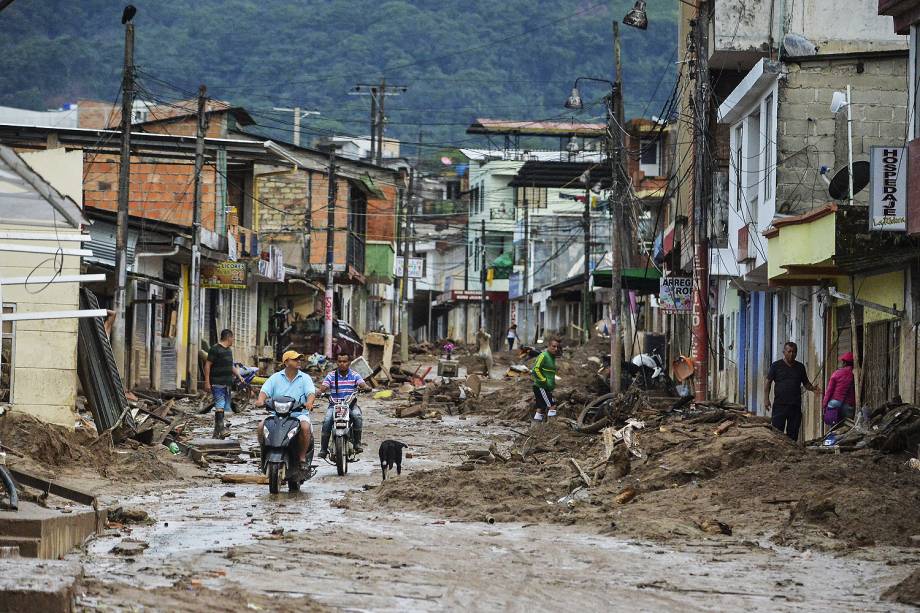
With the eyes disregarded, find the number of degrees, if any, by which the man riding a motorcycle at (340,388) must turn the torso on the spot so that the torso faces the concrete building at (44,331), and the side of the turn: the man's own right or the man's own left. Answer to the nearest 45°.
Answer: approximately 90° to the man's own right

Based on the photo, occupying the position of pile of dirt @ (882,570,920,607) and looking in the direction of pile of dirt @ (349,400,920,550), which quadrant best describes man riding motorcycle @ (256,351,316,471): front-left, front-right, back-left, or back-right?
front-left

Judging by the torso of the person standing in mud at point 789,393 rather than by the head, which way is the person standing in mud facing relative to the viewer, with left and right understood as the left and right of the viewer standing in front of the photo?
facing the viewer

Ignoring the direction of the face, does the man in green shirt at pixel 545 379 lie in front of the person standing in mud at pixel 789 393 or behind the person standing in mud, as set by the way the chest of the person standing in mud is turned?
behind

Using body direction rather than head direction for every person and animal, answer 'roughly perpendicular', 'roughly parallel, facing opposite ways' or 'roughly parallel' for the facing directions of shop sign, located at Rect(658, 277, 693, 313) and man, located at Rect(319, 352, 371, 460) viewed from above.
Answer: roughly parallel

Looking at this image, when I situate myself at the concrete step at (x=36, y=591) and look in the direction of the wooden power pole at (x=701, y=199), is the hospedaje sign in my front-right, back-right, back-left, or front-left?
front-right

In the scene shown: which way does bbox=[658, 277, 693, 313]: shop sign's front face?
toward the camera

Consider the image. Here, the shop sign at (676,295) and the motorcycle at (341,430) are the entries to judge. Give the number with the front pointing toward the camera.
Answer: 2

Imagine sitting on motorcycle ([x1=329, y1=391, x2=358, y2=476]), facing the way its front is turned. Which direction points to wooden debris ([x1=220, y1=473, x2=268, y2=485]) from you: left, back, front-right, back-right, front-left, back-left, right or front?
front-right

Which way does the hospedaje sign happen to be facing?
toward the camera

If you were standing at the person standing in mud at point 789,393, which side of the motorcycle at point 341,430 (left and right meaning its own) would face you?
left

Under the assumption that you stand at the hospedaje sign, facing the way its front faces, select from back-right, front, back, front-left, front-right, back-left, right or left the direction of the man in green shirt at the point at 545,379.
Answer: back-right

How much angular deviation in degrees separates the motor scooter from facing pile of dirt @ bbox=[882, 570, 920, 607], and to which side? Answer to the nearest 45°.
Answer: approximately 45° to its left

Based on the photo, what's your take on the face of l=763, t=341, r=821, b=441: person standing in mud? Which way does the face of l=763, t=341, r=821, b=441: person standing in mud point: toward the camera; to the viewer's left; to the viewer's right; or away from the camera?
toward the camera

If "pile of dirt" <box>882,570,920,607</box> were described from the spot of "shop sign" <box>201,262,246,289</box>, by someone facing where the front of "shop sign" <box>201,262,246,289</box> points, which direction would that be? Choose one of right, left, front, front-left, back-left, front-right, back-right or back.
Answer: front

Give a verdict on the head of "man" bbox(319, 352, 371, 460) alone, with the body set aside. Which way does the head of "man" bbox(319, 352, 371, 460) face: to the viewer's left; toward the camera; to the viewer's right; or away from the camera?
toward the camera
